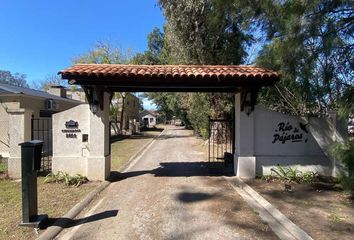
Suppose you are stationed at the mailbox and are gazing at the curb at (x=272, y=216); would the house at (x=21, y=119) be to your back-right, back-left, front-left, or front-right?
back-left

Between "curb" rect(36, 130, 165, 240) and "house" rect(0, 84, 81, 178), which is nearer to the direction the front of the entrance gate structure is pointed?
the curb

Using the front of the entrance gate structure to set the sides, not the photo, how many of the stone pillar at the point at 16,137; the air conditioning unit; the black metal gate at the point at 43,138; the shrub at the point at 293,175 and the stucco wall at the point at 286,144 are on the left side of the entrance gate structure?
2

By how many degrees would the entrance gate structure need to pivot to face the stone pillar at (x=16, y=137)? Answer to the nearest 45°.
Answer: approximately 90° to its right

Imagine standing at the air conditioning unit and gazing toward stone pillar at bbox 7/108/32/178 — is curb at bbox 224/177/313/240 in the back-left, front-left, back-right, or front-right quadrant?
front-left

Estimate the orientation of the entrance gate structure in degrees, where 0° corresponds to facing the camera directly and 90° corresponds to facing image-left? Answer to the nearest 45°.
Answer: approximately 0°

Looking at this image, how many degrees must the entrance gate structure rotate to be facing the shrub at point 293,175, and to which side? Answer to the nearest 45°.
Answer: approximately 90° to its left

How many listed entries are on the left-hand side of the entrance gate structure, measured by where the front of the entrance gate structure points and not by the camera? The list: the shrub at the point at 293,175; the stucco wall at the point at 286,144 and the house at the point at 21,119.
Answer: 2

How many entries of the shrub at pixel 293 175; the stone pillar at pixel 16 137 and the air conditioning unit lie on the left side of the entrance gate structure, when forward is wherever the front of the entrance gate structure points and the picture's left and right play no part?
1

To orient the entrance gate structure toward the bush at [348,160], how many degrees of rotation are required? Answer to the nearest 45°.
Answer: approximately 45° to its left

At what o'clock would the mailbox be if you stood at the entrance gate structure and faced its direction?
The mailbox is roughly at 1 o'clock from the entrance gate structure.

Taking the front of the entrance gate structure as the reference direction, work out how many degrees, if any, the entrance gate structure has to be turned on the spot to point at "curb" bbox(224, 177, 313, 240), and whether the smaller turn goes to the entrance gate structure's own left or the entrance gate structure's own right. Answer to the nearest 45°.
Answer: approximately 45° to the entrance gate structure's own left

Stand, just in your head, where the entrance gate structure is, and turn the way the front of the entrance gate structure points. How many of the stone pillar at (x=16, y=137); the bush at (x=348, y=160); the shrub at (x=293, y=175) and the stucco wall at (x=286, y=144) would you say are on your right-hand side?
1

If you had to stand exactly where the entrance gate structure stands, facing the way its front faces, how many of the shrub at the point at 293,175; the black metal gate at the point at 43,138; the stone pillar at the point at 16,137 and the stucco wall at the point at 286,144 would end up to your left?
2

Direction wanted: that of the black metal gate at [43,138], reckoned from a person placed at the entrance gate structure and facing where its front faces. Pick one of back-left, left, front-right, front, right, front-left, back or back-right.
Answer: back-right

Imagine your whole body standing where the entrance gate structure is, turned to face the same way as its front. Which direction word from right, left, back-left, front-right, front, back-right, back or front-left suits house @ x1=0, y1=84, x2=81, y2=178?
back-right

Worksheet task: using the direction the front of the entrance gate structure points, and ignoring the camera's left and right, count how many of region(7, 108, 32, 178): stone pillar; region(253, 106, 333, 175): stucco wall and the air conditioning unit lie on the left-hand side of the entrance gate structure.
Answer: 1
